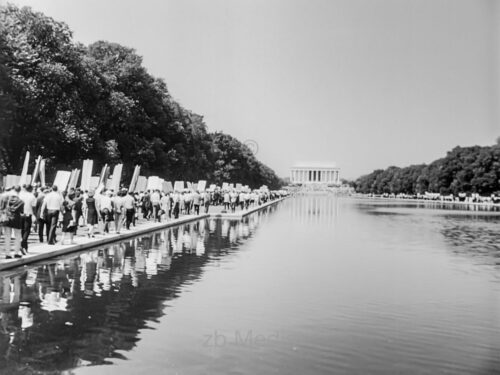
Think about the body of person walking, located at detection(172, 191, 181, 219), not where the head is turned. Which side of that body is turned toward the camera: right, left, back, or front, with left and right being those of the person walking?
back

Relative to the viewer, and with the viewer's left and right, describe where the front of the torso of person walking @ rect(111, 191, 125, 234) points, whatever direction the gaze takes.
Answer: facing away from the viewer and to the right of the viewer

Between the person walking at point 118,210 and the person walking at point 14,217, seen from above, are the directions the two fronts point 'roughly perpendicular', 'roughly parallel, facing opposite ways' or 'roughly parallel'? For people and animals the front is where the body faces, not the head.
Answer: roughly parallel

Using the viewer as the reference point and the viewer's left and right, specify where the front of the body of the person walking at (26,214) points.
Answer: facing away from the viewer and to the right of the viewer

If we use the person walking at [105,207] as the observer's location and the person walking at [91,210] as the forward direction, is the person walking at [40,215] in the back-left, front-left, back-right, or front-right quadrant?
front-right

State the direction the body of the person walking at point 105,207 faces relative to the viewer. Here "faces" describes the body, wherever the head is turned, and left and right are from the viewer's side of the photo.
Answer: facing away from the viewer and to the right of the viewer

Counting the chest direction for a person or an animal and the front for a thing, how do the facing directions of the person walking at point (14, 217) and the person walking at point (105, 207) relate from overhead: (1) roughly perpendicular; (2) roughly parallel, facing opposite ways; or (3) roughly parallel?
roughly parallel

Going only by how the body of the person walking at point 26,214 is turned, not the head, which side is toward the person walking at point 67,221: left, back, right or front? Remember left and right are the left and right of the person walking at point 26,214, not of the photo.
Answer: front

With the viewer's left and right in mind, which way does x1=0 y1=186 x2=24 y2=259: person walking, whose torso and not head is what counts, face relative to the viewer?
facing away from the viewer and to the right of the viewer

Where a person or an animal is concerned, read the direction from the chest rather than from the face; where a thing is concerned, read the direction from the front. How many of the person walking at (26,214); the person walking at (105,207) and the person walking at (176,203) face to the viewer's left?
0

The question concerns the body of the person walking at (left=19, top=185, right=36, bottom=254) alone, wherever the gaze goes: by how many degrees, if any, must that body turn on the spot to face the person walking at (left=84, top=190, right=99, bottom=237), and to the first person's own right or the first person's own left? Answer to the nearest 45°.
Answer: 0° — they already face them

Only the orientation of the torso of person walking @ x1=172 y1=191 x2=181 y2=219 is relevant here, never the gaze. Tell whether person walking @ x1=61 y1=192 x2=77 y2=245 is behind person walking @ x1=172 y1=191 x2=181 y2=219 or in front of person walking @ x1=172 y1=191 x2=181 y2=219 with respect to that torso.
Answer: behind
